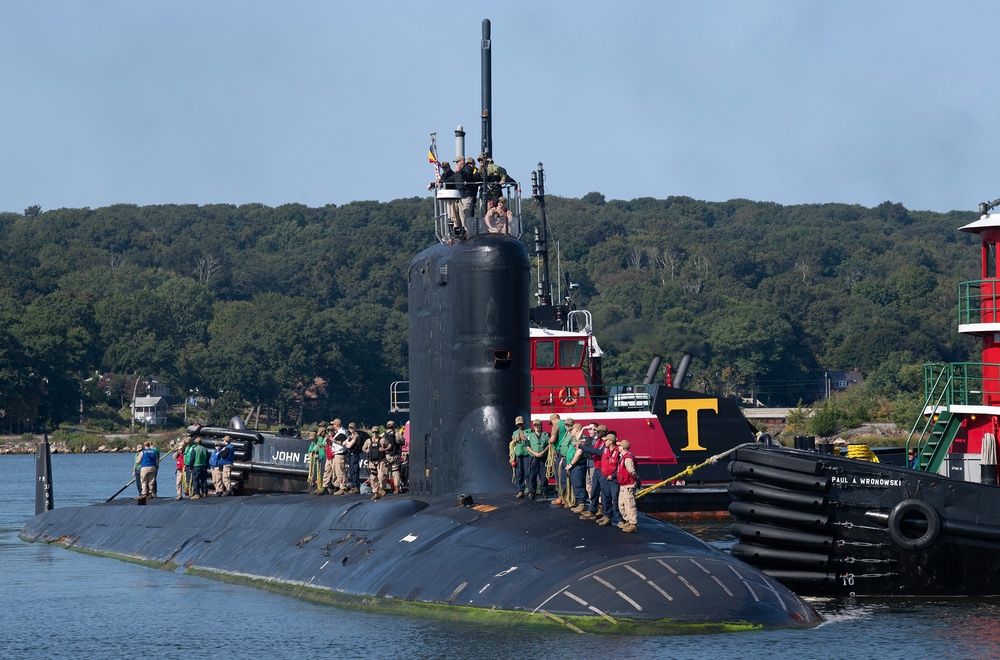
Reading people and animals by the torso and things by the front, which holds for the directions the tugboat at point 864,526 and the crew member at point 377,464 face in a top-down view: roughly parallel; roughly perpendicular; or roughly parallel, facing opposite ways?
roughly perpendicular

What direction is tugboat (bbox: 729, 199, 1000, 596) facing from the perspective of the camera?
to the viewer's left

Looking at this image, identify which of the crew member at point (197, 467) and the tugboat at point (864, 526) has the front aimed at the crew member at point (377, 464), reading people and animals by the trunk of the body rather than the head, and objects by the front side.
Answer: the tugboat

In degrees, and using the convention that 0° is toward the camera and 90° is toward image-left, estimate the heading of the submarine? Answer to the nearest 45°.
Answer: approximately 315°

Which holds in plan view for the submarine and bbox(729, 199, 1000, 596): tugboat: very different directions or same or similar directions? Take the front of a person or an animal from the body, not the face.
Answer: very different directions

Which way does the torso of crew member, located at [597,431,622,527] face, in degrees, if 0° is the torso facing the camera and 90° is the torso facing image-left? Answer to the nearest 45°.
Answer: approximately 45°
